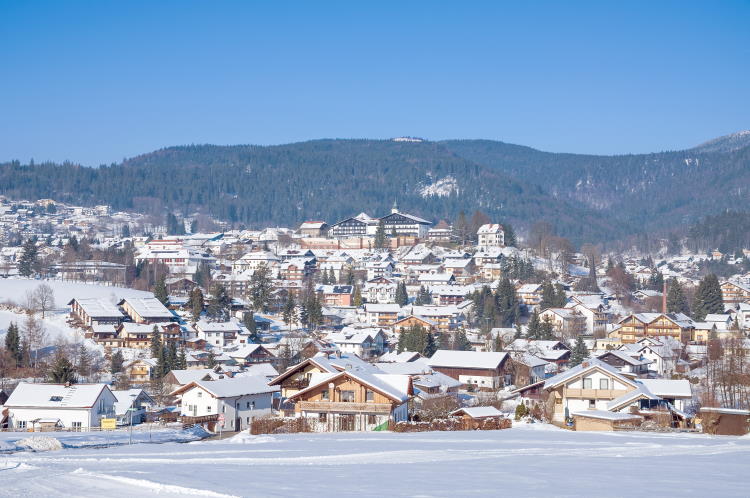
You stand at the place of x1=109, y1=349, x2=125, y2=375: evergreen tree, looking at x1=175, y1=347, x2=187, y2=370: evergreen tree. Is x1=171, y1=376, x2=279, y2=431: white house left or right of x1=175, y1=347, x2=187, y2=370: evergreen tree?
right

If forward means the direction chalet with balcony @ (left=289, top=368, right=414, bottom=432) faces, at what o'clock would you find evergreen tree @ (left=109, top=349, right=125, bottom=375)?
The evergreen tree is roughly at 5 o'clock from the chalet with balcony.

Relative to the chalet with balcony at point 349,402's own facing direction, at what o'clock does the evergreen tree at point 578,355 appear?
The evergreen tree is roughly at 7 o'clock from the chalet with balcony.

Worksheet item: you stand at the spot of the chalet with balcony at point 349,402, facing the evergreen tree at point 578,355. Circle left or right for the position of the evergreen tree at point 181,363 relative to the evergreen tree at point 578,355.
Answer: left

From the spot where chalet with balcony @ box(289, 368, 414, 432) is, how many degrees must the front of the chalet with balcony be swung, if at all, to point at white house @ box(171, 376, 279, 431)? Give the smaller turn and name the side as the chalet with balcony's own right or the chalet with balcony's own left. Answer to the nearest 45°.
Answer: approximately 135° to the chalet with balcony's own right

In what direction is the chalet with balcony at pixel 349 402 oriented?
toward the camera

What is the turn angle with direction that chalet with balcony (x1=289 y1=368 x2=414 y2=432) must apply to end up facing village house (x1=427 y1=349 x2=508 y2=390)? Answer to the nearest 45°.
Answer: approximately 180°

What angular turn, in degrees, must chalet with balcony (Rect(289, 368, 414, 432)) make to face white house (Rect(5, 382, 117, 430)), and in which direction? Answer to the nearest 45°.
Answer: approximately 135° to its right

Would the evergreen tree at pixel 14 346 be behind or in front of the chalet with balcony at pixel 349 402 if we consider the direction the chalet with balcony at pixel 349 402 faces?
behind
